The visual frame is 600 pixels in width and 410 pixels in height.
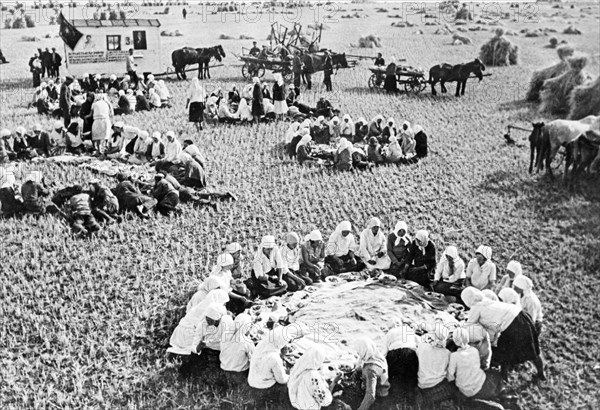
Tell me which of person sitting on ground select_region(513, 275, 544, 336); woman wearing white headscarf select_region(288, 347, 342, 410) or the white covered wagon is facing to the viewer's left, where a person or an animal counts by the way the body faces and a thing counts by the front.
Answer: the person sitting on ground

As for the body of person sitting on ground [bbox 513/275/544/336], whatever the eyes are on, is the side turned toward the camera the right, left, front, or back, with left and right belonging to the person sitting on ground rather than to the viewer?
left

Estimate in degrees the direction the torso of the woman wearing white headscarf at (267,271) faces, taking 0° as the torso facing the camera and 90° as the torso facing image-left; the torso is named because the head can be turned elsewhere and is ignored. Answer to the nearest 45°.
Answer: approximately 315°

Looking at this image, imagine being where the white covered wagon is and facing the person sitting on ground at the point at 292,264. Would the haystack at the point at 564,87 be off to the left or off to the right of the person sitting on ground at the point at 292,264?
left

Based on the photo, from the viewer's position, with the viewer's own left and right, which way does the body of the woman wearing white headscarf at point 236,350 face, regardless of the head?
facing away from the viewer and to the right of the viewer

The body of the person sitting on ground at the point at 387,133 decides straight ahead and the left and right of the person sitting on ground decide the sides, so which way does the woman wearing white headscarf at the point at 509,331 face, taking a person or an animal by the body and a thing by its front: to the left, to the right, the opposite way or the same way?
to the right

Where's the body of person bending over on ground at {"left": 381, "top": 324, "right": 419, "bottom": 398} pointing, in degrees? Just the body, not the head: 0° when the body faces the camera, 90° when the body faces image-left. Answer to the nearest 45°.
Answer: approximately 180°

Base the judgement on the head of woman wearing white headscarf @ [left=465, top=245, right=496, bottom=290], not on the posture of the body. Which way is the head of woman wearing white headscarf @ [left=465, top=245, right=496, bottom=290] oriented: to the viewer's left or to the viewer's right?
to the viewer's left

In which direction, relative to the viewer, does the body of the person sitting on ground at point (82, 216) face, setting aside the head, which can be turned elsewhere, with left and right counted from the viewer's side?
facing away from the viewer
